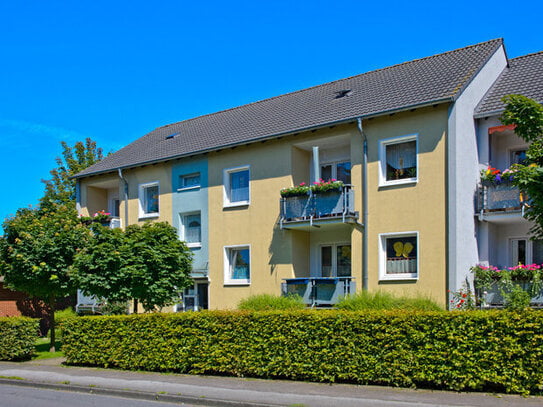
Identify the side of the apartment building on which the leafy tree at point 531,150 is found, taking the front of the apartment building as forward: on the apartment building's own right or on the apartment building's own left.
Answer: on the apartment building's own left

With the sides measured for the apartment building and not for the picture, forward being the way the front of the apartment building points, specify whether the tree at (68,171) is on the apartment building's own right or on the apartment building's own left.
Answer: on the apartment building's own right

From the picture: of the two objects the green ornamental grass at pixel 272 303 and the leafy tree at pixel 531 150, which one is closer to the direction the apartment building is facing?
the green ornamental grass

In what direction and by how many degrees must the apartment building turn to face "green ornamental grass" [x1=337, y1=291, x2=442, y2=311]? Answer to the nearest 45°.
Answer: approximately 45° to its left

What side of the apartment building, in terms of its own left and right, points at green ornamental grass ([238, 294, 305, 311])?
front

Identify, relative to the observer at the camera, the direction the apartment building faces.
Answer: facing the viewer and to the left of the viewer

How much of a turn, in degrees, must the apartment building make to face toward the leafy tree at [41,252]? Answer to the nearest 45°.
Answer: approximately 45° to its right
